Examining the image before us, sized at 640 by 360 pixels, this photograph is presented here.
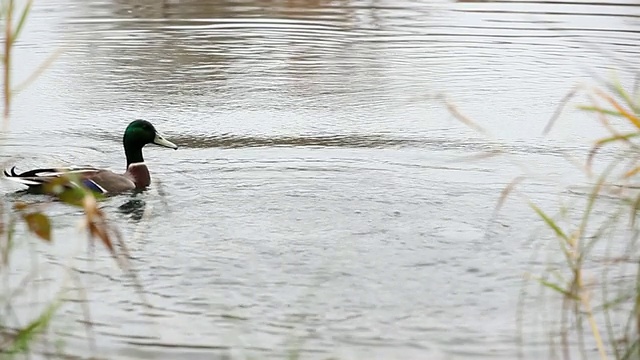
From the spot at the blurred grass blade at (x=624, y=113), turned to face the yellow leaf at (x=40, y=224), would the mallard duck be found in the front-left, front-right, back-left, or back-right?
front-right

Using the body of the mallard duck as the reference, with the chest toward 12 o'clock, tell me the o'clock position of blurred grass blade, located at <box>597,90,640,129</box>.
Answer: The blurred grass blade is roughly at 2 o'clock from the mallard duck.

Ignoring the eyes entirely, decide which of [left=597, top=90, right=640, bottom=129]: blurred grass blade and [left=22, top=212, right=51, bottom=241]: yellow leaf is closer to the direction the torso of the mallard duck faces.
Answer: the blurred grass blade

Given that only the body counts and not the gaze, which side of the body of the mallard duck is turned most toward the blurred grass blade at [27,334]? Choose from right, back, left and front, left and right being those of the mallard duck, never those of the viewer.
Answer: right

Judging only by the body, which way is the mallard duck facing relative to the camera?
to the viewer's right

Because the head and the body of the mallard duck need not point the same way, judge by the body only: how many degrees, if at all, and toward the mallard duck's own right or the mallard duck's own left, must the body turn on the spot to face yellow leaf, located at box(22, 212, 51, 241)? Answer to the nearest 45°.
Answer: approximately 90° to the mallard duck's own right
